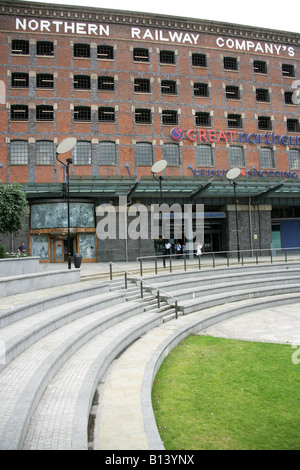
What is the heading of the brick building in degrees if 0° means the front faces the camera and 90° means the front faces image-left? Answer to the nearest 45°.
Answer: approximately 0°
